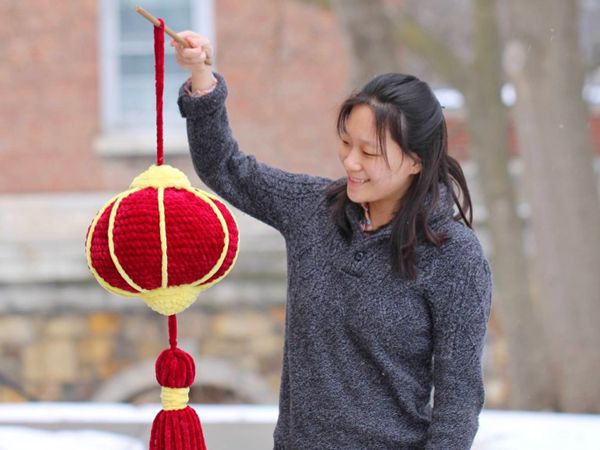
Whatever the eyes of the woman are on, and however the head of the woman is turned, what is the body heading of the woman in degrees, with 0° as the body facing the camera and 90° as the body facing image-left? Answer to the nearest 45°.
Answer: approximately 45°

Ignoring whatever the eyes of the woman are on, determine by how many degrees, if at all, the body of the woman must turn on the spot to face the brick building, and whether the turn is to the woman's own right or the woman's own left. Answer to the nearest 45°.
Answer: approximately 135° to the woman's own right

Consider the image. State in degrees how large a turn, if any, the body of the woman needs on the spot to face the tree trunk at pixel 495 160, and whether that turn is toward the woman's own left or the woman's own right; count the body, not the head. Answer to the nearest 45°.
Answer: approximately 135° to the woman's own right

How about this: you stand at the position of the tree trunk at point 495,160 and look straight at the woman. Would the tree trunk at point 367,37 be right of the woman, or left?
right

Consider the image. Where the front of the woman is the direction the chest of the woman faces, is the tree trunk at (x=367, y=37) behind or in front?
behind

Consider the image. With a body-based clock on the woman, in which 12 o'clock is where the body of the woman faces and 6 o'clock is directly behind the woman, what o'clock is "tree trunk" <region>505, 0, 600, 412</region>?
The tree trunk is roughly at 5 o'clock from the woman.

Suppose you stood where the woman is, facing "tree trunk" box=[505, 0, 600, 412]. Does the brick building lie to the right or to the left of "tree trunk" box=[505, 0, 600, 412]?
left
